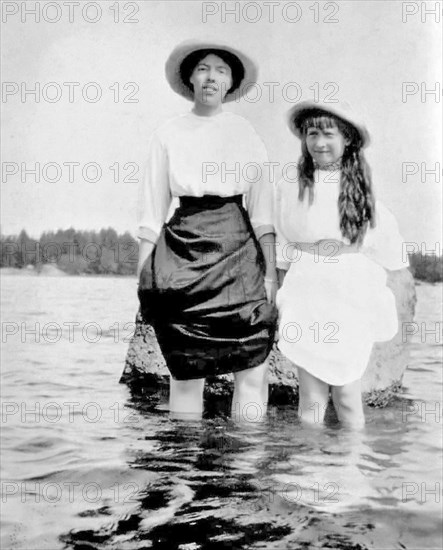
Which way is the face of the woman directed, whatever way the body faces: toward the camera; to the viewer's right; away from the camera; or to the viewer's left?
toward the camera

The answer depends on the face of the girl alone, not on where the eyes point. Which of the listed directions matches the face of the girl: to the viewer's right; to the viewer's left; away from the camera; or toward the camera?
toward the camera

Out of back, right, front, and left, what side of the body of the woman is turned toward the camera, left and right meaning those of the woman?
front
